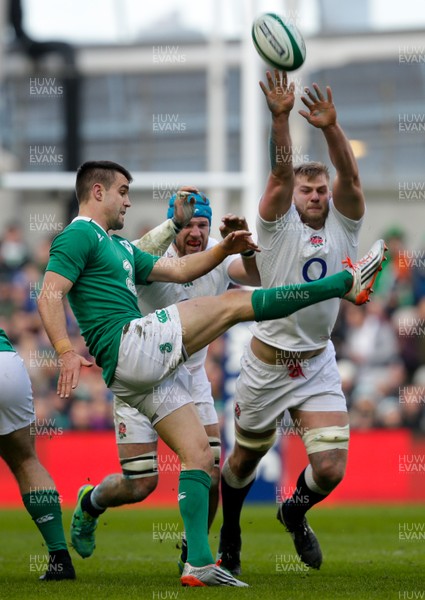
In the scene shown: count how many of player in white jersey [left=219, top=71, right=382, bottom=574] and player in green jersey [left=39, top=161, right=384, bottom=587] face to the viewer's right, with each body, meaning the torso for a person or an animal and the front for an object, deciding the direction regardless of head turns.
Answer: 1

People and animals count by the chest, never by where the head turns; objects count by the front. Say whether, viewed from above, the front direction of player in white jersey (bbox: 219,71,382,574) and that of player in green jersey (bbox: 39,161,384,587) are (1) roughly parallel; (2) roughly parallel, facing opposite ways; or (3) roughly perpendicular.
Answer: roughly perpendicular

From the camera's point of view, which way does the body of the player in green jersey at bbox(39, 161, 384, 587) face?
to the viewer's right

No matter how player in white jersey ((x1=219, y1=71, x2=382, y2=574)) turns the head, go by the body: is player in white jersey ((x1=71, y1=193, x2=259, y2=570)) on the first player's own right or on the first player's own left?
on the first player's own right
